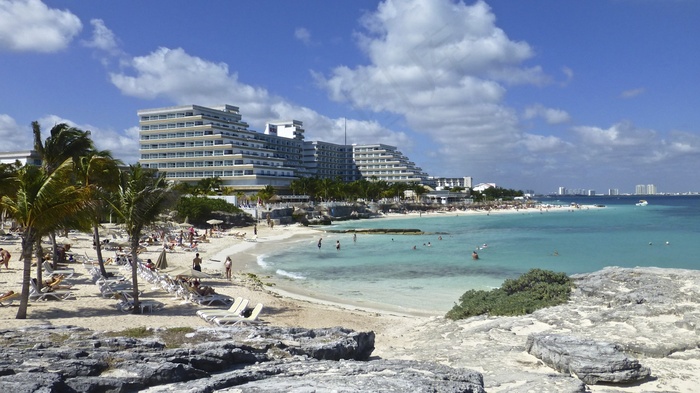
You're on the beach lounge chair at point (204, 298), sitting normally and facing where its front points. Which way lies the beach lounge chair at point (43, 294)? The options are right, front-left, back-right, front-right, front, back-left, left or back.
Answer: back

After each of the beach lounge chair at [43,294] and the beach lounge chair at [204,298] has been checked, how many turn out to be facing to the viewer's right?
2

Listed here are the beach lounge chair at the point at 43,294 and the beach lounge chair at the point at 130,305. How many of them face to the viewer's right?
2

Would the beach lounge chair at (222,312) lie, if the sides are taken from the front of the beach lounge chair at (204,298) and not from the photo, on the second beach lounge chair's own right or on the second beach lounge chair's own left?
on the second beach lounge chair's own right

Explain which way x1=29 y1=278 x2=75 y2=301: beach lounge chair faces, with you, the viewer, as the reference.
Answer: facing to the right of the viewer

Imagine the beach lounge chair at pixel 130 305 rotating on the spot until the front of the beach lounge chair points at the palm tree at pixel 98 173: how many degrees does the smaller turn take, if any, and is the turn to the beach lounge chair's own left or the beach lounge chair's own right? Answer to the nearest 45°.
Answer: approximately 90° to the beach lounge chair's own left

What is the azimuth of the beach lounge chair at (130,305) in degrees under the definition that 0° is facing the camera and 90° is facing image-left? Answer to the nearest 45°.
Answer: approximately 270°

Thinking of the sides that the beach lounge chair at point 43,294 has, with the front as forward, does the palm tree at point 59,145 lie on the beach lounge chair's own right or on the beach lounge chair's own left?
on the beach lounge chair's own left

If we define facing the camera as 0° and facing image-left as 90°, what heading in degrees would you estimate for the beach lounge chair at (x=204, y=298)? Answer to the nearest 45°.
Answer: approximately 270°
